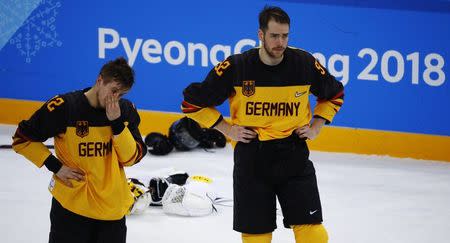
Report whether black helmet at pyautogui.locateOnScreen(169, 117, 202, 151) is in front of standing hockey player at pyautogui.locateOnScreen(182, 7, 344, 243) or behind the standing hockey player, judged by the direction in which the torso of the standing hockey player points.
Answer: behind

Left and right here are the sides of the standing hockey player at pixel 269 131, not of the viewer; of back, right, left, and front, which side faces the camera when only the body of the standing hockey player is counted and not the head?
front

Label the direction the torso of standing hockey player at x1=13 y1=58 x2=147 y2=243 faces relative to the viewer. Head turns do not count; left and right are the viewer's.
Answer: facing the viewer and to the right of the viewer

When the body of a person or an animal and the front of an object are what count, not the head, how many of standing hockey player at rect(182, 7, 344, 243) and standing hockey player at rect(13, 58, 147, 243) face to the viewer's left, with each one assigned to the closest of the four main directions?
0

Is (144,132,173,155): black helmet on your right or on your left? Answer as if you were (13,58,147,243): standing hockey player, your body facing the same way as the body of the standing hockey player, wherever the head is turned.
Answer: on your left

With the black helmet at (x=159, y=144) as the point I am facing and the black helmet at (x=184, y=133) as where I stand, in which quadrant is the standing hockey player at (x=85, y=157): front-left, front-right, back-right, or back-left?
front-left

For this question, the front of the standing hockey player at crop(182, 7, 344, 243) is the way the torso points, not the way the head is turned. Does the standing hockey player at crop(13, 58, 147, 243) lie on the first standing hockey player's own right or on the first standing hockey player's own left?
on the first standing hockey player's own right
